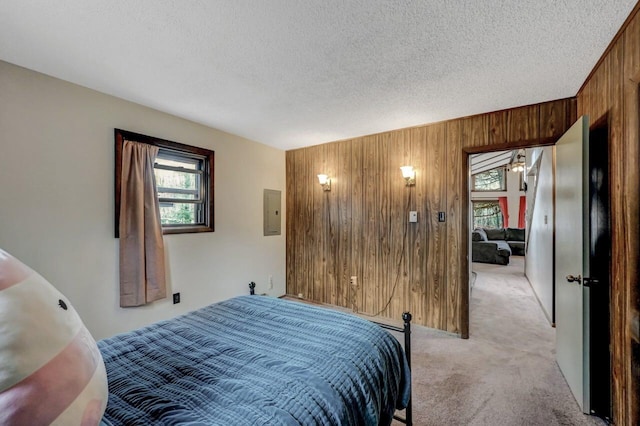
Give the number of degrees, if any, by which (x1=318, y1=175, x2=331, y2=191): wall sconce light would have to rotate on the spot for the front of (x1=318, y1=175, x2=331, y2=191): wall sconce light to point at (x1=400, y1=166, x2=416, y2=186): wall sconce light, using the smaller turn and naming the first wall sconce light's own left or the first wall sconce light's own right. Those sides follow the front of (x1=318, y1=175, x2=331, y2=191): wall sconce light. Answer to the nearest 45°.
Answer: approximately 90° to the first wall sconce light's own left

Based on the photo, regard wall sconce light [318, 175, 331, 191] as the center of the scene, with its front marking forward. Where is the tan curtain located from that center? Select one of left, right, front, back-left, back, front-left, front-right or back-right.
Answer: front

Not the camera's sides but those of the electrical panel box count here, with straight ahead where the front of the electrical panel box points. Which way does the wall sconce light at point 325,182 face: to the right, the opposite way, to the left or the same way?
to the right

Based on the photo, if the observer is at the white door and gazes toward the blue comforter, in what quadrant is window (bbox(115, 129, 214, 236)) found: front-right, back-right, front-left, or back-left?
front-right

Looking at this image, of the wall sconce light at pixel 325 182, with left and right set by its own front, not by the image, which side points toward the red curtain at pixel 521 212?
back

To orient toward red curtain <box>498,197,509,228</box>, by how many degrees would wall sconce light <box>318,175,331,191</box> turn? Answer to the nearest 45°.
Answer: approximately 180°

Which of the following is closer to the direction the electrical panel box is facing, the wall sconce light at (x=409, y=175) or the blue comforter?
the wall sconce light

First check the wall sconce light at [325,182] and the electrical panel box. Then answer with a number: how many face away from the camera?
0

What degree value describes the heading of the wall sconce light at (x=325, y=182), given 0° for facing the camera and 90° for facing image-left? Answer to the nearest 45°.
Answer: approximately 45°

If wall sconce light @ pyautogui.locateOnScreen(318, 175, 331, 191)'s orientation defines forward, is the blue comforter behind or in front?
in front

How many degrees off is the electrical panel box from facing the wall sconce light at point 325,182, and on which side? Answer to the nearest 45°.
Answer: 0° — it already faces it

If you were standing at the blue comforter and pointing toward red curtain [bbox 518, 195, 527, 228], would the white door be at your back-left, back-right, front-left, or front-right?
front-right

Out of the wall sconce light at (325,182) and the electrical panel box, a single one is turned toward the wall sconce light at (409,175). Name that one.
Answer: the electrical panel box

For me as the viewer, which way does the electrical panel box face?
facing the viewer and to the right of the viewer

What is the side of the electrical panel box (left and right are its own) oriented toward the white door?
front

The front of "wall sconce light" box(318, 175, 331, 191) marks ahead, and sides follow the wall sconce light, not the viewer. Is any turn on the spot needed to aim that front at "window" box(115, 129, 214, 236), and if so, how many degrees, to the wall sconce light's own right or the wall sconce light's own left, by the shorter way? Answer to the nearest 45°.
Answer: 0° — it already faces it

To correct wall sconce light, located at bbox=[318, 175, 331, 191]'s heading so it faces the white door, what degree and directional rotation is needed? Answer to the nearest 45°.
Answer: approximately 90° to its left

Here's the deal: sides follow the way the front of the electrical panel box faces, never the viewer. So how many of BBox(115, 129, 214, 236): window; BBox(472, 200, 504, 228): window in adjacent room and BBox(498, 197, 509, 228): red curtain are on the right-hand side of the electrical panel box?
1
